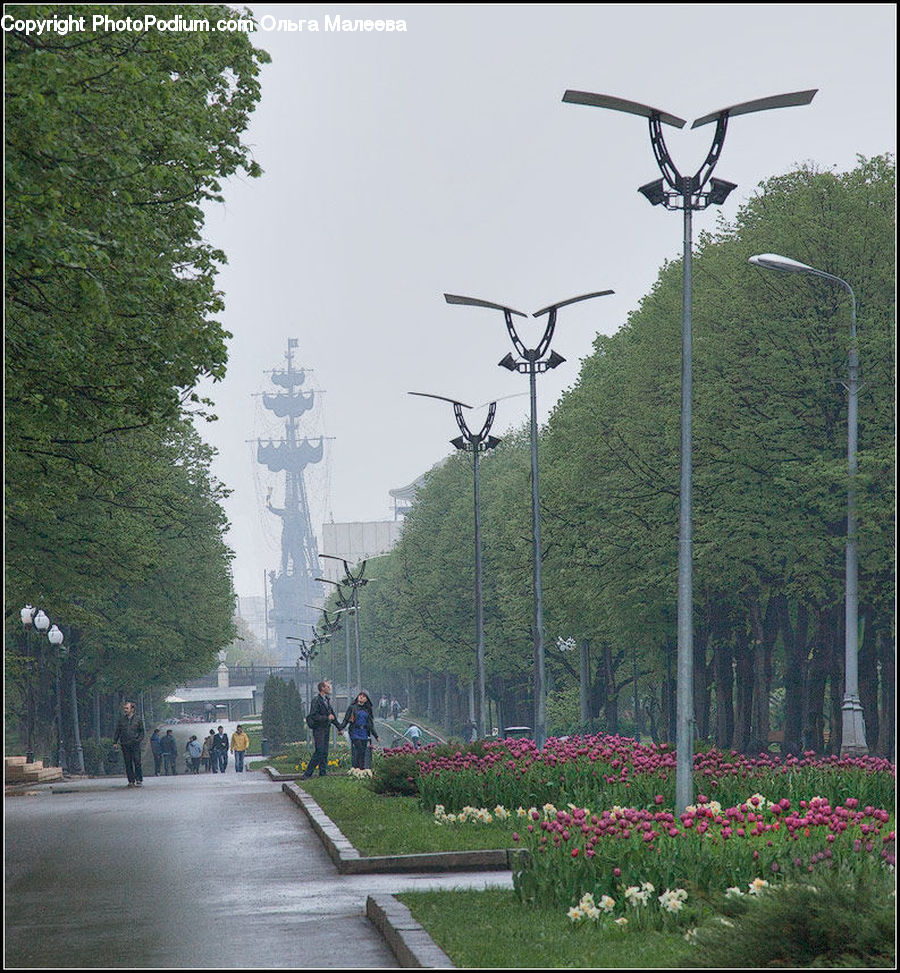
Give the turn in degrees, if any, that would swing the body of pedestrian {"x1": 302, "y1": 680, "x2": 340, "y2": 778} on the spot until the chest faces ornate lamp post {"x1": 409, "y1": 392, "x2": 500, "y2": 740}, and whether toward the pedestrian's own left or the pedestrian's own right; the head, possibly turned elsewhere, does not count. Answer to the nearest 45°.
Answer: approximately 90° to the pedestrian's own left

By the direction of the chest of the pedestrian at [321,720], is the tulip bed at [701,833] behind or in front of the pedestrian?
in front

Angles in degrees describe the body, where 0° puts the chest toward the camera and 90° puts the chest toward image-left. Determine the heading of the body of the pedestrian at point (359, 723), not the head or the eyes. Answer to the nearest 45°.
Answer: approximately 0°

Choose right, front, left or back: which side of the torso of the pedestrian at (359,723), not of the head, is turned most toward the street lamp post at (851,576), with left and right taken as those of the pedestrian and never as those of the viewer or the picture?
left

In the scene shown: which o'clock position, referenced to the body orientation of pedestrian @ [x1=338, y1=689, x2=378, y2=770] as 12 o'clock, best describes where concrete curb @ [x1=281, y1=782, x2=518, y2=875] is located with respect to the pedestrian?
The concrete curb is roughly at 12 o'clock from the pedestrian.

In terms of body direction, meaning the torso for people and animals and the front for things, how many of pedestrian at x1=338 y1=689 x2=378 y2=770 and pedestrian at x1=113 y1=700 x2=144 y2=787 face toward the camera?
2

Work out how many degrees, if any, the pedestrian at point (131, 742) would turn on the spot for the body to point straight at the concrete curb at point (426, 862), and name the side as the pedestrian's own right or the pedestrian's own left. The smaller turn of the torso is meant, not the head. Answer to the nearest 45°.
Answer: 0° — they already face it

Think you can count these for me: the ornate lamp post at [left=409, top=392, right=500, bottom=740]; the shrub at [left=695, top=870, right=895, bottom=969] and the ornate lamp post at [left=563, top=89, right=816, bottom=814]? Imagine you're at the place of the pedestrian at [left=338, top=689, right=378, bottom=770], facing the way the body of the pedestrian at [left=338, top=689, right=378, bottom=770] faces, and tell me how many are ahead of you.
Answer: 2

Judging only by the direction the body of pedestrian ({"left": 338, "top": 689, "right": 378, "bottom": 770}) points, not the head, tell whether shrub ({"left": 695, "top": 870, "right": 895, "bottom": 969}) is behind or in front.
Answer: in front

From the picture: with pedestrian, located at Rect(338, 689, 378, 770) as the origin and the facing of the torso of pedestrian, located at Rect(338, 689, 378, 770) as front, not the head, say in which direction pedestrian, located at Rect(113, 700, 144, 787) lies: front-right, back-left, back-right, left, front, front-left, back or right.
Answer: back-right
